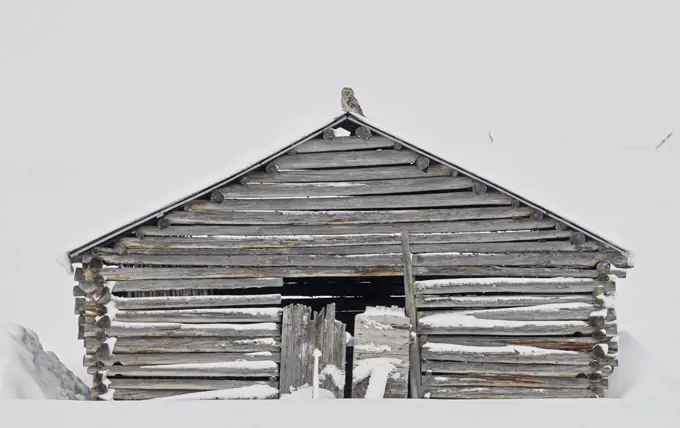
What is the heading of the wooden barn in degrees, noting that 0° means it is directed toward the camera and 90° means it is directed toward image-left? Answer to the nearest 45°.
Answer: approximately 0°
